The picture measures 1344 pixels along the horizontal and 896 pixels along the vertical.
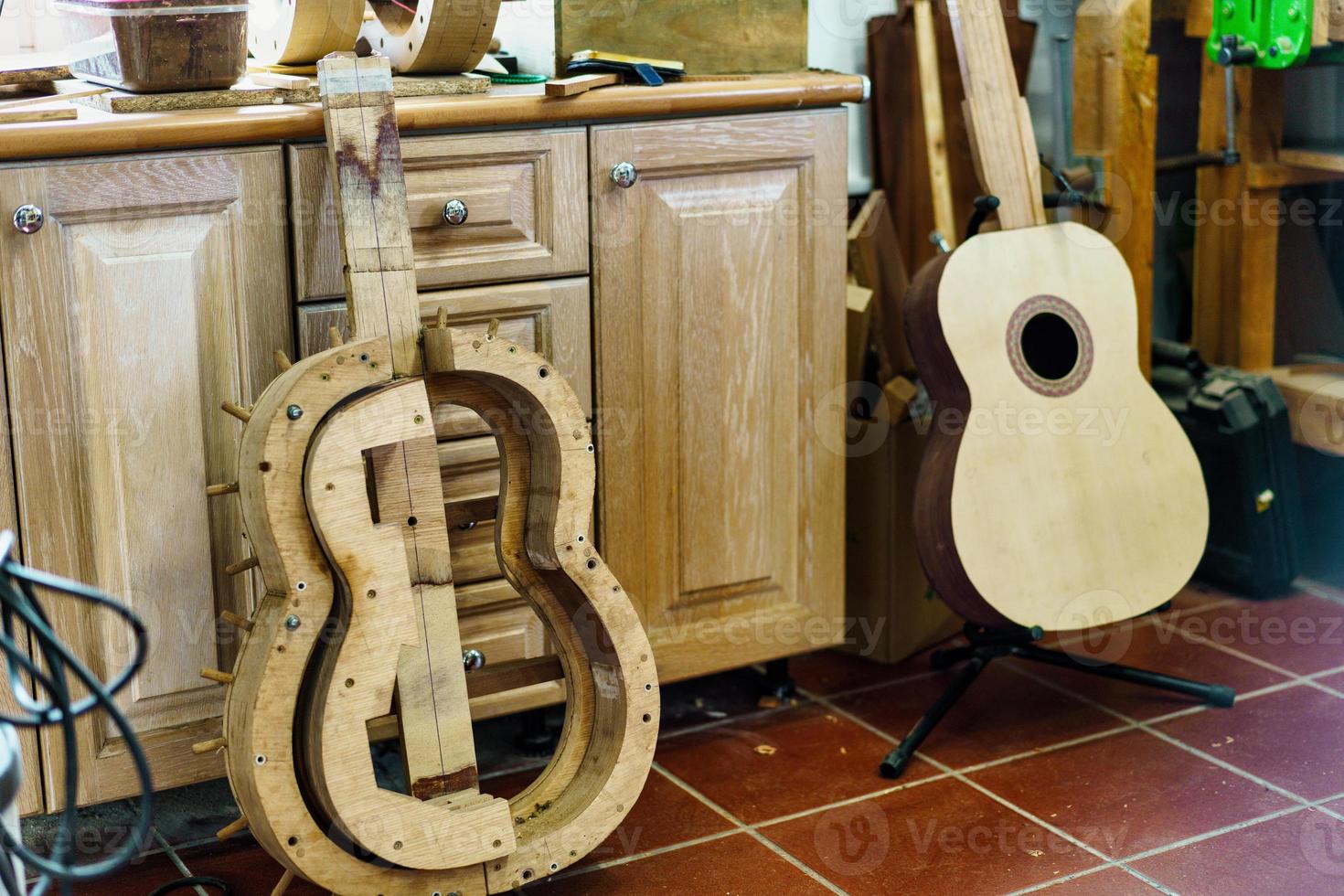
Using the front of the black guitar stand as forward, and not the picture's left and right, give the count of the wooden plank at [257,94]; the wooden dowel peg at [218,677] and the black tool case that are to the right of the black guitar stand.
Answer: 2

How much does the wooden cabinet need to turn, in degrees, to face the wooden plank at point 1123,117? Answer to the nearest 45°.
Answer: approximately 135° to its left

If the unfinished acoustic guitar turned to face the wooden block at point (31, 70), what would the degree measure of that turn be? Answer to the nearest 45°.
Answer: approximately 90° to its right

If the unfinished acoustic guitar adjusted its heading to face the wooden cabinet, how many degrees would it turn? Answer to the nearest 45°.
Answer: approximately 90° to its right

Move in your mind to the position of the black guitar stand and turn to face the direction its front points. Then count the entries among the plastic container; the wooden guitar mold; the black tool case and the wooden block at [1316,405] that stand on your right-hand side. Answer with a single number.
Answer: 2

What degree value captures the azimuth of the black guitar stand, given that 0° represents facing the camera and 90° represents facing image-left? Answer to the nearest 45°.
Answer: approximately 315°
